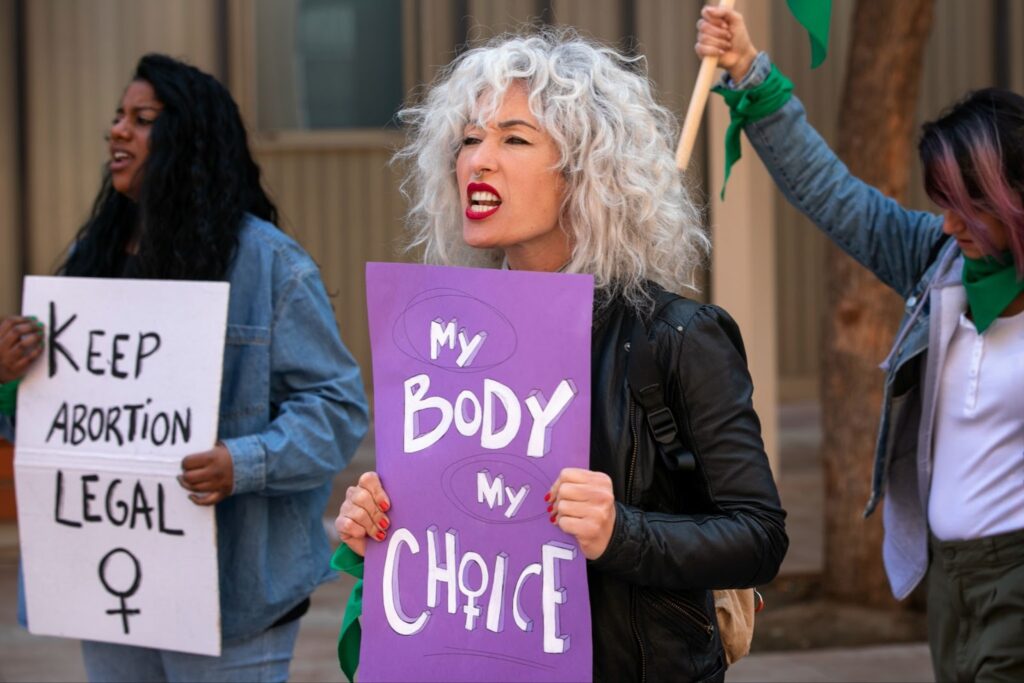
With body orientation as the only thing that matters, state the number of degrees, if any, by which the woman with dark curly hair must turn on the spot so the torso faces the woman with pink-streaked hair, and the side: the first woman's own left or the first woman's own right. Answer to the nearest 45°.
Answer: approximately 135° to the first woman's own left

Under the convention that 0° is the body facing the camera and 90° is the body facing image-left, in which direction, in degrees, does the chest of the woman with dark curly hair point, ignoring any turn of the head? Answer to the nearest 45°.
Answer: approximately 45°

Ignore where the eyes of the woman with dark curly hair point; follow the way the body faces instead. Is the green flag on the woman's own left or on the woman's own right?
on the woman's own left

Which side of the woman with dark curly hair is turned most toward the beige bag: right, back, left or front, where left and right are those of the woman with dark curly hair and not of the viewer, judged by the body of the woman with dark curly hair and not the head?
left

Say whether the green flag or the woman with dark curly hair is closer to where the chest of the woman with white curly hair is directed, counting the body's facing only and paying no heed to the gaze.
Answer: the woman with dark curly hair

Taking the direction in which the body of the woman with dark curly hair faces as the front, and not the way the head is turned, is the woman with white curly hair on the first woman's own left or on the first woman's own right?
on the first woman's own left

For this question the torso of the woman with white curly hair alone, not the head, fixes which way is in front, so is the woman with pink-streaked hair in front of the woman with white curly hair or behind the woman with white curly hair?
behind

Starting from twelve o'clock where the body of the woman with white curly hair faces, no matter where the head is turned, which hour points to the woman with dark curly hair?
The woman with dark curly hair is roughly at 3 o'clock from the woman with white curly hair.

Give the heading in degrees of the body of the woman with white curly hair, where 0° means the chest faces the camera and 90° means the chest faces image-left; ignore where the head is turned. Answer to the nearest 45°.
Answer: approximately 45°
